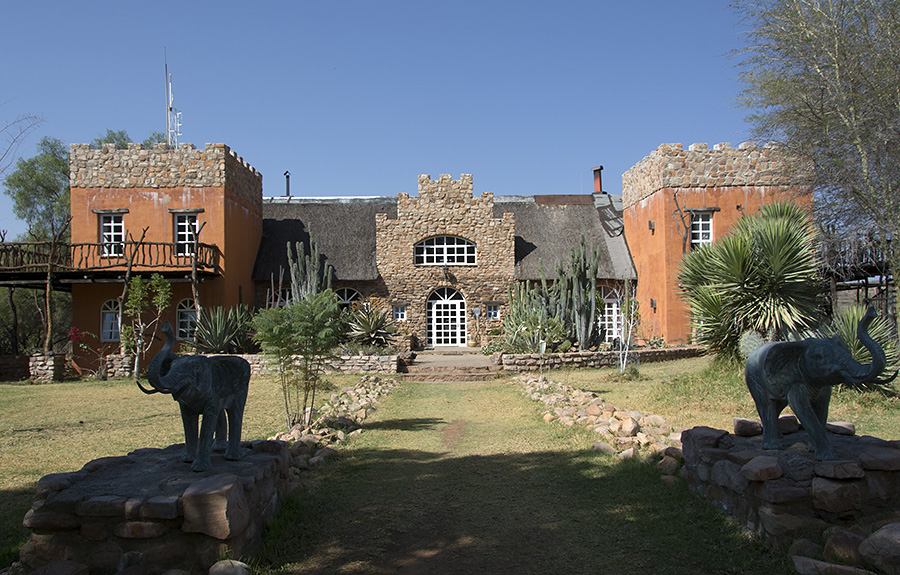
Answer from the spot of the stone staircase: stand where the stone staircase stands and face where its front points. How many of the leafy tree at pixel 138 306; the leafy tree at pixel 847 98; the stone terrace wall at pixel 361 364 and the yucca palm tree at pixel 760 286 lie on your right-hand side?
2

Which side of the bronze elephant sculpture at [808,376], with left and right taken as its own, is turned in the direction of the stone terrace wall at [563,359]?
back

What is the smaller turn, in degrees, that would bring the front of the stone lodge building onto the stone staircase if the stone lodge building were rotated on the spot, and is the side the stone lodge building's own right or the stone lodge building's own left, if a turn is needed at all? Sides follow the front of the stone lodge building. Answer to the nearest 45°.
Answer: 0° — it already faces it

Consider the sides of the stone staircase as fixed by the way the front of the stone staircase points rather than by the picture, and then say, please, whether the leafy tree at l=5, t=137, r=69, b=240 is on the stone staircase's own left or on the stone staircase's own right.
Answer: on the stone staircase's own right

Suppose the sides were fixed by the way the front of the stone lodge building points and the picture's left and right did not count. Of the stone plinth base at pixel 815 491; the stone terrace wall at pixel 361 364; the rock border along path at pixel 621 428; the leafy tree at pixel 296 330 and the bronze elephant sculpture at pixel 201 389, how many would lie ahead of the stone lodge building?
5

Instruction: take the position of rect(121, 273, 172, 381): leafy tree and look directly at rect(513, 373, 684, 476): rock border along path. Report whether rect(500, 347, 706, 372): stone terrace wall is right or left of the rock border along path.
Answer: left

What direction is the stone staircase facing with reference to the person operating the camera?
facing the viewer

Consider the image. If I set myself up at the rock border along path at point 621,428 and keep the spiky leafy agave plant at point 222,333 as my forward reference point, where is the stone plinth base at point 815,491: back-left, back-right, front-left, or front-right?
back-left

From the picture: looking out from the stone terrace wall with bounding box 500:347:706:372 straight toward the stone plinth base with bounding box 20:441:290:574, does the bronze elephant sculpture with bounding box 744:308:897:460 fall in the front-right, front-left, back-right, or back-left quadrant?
front-left

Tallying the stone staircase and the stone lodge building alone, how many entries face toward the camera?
2

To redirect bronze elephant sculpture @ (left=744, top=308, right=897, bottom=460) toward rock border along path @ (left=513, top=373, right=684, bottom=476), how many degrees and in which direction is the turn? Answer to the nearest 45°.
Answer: approximately 180°

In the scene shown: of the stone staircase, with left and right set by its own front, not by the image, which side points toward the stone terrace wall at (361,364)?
right

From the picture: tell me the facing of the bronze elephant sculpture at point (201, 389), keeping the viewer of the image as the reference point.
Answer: facing the viewer and to the left of the viewer

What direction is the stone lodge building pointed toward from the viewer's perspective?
toward the camera

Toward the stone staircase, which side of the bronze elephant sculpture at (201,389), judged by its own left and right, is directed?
back

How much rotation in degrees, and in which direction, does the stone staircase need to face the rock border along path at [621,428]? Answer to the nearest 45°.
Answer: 0° — it already faces it

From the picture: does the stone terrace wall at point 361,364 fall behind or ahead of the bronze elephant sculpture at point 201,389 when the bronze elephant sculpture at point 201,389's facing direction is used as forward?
behind
